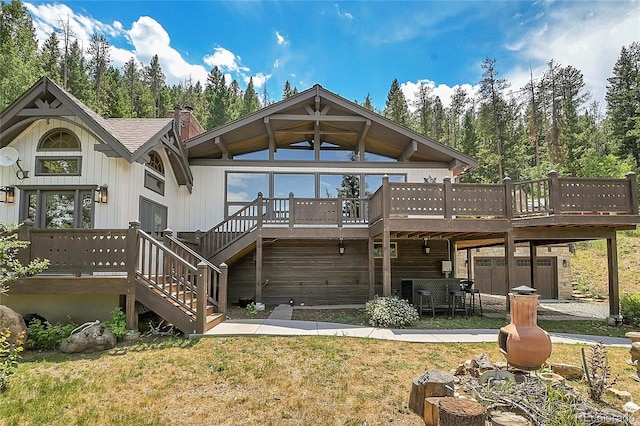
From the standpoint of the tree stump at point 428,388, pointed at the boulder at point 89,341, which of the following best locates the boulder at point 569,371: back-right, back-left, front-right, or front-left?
back-right

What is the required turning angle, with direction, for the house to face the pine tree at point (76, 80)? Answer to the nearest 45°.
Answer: approximately 135° to its right

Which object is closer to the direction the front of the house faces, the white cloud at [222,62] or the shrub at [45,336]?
the shrub

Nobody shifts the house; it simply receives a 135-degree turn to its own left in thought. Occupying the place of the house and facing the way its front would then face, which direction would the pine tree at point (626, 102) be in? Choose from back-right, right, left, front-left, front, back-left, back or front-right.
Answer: front

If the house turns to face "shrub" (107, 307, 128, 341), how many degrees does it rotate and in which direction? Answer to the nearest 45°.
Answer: approximately 45° to its right

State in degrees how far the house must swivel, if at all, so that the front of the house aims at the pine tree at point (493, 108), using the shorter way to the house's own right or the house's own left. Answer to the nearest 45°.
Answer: approximately 135° to the house's own left

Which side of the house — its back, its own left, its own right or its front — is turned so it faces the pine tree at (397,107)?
back

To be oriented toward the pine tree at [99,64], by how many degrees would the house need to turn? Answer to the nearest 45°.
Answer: approximately 135° to its right

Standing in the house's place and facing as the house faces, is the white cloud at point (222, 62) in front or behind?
behind

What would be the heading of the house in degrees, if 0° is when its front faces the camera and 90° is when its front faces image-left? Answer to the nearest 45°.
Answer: approximately 0°

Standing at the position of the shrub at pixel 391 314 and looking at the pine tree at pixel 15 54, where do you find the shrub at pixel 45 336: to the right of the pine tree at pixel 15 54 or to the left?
left
